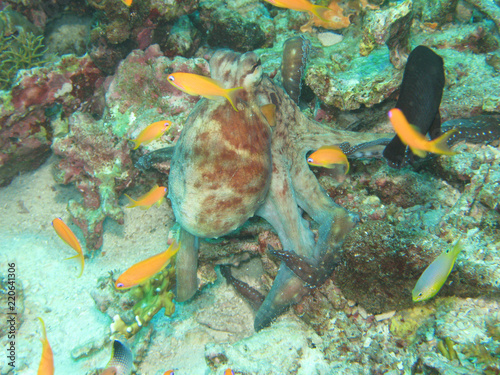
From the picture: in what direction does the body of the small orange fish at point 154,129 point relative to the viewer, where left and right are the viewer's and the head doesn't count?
facing to the right of the viewer

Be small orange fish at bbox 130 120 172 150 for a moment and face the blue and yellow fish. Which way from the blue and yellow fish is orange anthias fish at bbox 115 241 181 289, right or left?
right

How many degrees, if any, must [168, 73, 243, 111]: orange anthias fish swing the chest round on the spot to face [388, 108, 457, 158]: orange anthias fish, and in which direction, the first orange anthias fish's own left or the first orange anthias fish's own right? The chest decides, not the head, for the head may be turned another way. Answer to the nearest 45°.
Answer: approximately 135° to the first orange anthias fish's own left

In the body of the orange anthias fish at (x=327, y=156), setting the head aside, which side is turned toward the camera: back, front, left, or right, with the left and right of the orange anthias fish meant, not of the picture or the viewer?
left

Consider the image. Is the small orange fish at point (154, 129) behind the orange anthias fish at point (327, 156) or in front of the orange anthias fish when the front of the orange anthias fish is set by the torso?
in front

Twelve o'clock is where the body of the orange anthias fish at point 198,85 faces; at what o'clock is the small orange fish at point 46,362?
The small orange fish is roughly at 11 o'clock from the orange anthias fish.
